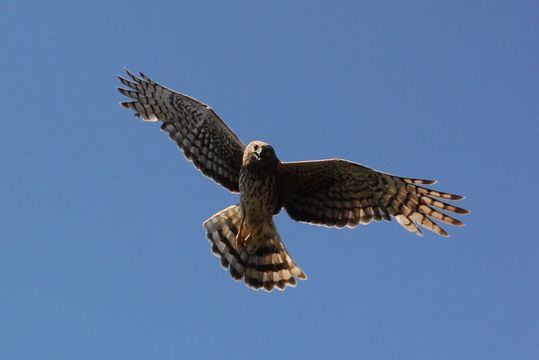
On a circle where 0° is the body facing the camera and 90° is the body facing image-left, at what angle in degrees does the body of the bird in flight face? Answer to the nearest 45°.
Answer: approximately 0°
